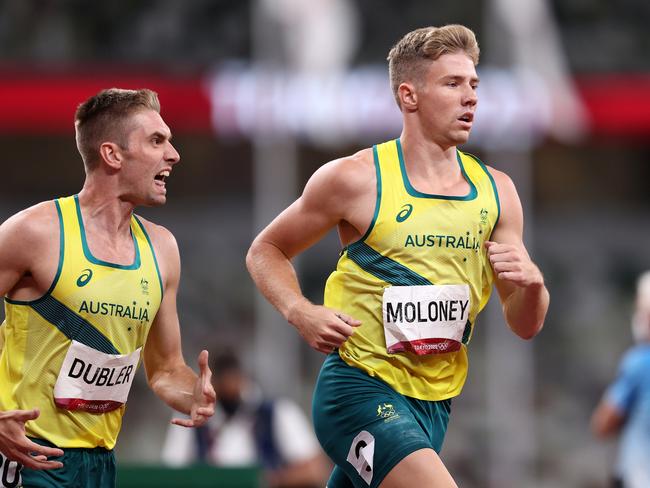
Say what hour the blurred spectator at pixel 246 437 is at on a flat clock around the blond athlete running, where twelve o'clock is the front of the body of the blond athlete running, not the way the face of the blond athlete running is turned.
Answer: The blurred spectator is roughly at 7 o'clock from the blond athlete running.

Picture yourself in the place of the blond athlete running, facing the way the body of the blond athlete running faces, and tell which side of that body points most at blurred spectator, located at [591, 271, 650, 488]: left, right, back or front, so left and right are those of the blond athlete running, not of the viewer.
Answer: left

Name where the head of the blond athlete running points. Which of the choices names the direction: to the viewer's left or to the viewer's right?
to the viewer's right

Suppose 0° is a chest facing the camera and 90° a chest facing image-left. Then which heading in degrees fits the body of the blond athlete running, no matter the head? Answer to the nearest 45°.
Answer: approximately 315°

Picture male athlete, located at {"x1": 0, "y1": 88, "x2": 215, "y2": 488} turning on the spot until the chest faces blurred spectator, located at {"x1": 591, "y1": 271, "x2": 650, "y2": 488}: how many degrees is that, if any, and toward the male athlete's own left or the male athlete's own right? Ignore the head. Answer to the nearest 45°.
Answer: approximately 90° to the male athlete's own left

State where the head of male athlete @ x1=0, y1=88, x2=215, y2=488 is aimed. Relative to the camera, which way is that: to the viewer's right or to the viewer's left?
to the viewer's right

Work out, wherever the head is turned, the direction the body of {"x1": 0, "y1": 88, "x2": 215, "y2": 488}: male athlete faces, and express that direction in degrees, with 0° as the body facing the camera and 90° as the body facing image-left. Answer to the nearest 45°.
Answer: approximately 315°

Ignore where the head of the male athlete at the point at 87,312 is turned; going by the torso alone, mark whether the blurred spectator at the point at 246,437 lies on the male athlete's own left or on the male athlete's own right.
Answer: on the male athlete's own left
